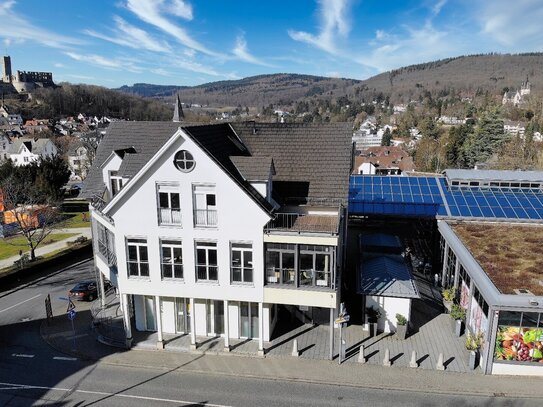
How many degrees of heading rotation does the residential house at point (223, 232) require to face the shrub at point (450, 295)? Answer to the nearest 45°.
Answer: approximately 90° to its left

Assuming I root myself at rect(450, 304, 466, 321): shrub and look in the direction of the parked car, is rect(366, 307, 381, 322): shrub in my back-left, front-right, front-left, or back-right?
front-left

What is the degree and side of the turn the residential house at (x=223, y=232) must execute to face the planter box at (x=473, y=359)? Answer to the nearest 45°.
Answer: approximately 90° to its left

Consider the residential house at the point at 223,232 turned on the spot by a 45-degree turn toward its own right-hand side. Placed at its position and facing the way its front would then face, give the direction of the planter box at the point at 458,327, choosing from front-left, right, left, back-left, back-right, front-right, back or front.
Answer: back-left

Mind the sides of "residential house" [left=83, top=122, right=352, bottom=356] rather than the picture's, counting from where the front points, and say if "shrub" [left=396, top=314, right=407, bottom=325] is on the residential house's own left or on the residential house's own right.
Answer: on the residential house's own left

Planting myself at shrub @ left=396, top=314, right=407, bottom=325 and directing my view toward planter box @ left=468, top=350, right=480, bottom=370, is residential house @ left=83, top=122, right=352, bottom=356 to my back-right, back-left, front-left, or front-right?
back-right

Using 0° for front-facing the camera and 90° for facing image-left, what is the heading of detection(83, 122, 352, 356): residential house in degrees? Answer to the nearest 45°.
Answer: approximately 0°

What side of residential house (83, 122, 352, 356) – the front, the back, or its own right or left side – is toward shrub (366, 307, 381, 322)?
left

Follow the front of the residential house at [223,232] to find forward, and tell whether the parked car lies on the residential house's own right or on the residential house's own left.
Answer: on the residential house's own right

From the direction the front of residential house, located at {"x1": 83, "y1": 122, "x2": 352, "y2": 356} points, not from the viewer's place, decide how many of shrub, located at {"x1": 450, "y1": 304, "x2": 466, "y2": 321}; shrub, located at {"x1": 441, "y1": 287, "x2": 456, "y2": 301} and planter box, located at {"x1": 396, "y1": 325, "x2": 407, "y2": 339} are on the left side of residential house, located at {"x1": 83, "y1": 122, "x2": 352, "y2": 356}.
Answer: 3

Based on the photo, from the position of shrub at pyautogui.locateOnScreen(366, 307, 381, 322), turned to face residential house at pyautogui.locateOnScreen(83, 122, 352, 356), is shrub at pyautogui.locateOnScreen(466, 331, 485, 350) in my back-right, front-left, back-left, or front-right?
back-left

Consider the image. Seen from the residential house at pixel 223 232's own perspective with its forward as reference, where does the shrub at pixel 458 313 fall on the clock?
The shrub is roughly at 9 o'clock from the residential house.
